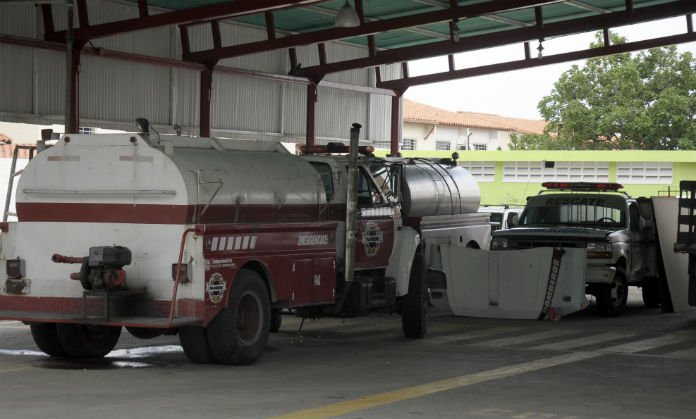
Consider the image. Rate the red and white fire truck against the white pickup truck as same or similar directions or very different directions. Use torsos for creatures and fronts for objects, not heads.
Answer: very different directions

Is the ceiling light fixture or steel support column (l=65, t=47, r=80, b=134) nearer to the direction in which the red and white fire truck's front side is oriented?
the ceiling light fixture

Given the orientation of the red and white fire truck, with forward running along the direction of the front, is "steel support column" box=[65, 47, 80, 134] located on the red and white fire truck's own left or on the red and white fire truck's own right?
on the red and white fire truck's own left

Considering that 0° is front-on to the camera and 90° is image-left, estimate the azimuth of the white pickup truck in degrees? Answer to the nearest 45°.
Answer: approximately 45°

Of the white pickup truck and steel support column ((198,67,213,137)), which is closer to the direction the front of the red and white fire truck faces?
the white pickup truck

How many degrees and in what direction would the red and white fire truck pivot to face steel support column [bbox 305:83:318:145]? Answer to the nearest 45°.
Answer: approximately 45° to its left

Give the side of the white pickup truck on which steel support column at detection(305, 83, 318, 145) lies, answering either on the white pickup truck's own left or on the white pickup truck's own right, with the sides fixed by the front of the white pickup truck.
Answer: on the white pickup truck's own right

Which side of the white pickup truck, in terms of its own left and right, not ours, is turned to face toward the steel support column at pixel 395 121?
right

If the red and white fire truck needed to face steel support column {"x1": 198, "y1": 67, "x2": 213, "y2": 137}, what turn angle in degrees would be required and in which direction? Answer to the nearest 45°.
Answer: approximately 45° to its left

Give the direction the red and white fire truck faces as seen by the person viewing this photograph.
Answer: facing away from the viewer and to the right of the viewer
